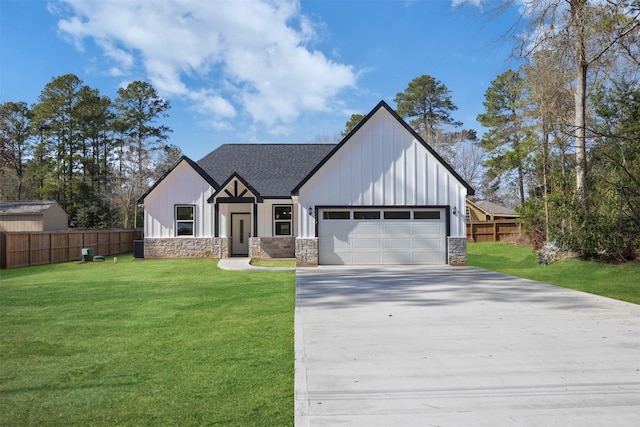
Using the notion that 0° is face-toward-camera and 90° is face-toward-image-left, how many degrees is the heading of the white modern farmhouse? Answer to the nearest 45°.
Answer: approximately 0°

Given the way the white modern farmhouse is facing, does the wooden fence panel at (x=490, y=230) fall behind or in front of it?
behind

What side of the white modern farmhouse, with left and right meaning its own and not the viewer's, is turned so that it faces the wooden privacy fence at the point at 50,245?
right

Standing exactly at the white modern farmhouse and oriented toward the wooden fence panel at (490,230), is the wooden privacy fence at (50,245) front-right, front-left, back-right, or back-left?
back-left
